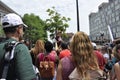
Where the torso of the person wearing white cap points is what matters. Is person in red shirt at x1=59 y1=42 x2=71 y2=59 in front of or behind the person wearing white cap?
in front

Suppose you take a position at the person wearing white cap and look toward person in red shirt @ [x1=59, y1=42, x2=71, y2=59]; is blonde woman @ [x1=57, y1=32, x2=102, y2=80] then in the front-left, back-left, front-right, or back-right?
front-right

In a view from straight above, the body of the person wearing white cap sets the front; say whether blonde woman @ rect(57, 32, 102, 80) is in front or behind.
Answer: in front

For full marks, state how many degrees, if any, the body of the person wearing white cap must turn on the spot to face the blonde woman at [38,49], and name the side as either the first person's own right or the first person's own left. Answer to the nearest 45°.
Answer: approximately 45° to the first person's own left

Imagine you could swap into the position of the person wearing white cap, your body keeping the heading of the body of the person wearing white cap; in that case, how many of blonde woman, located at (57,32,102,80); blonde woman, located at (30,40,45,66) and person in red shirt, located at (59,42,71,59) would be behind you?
0

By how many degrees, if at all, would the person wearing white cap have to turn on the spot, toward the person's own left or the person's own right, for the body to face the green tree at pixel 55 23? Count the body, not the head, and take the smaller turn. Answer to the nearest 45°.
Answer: approximately 45° to the person's own left

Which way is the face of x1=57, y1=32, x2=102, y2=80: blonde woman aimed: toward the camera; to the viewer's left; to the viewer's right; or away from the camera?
away from the camera

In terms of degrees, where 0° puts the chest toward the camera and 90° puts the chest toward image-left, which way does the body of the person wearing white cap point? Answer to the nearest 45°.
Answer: approximately 225°

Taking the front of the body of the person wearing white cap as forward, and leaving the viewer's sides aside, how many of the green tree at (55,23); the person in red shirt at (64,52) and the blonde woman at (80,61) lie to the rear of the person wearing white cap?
0
